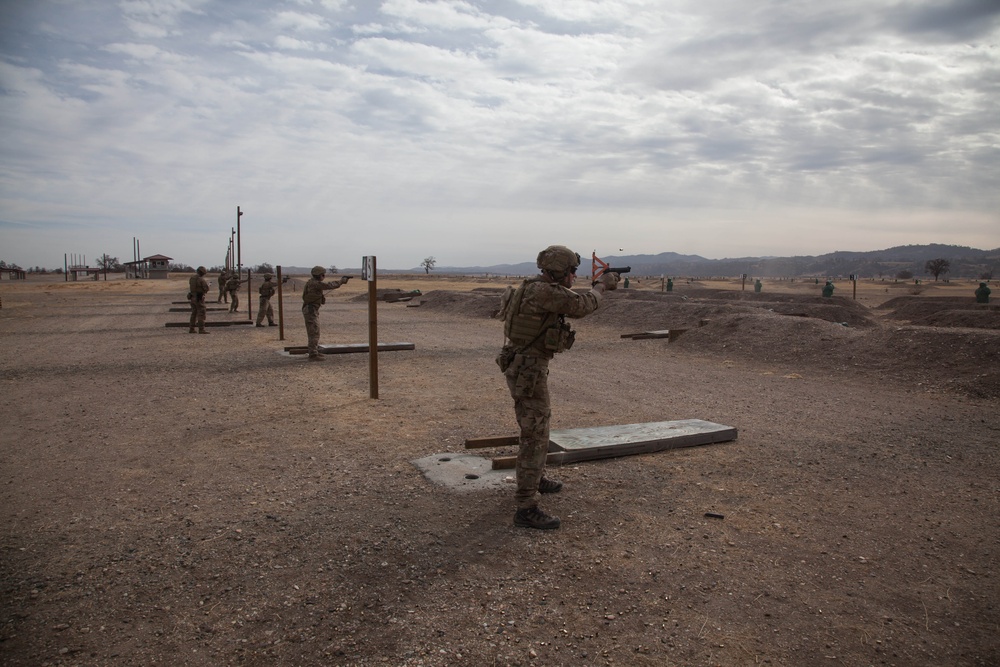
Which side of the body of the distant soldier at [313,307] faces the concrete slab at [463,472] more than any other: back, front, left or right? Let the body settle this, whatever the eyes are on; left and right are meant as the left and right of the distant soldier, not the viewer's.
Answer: right

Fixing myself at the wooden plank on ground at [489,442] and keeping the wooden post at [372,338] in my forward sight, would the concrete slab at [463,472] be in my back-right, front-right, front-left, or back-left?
back-left

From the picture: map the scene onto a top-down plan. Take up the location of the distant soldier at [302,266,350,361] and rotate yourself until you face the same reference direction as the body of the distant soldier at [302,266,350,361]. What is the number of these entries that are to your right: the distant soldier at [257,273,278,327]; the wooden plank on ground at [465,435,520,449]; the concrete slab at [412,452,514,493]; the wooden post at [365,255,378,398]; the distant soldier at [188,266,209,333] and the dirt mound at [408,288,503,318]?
3

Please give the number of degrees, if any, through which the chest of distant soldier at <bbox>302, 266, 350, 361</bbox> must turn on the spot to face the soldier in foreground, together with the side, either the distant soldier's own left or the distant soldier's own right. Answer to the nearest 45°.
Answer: approximately 90° to the distant soldier's own right

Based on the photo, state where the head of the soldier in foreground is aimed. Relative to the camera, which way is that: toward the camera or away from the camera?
away from the camera

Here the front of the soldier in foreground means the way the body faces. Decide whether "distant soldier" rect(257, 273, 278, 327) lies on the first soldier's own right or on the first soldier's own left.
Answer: on the first soldier's own left

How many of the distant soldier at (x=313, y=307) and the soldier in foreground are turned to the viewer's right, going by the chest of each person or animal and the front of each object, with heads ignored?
2

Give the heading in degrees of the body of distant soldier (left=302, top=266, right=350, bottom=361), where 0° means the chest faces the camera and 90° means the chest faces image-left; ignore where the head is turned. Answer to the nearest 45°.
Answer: approximately 270°

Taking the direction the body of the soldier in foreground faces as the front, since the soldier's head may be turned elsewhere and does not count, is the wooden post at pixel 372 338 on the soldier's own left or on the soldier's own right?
on the soldier's own left

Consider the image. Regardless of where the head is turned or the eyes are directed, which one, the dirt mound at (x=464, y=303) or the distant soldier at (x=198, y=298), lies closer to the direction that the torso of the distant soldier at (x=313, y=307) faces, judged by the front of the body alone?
the dirt mound
